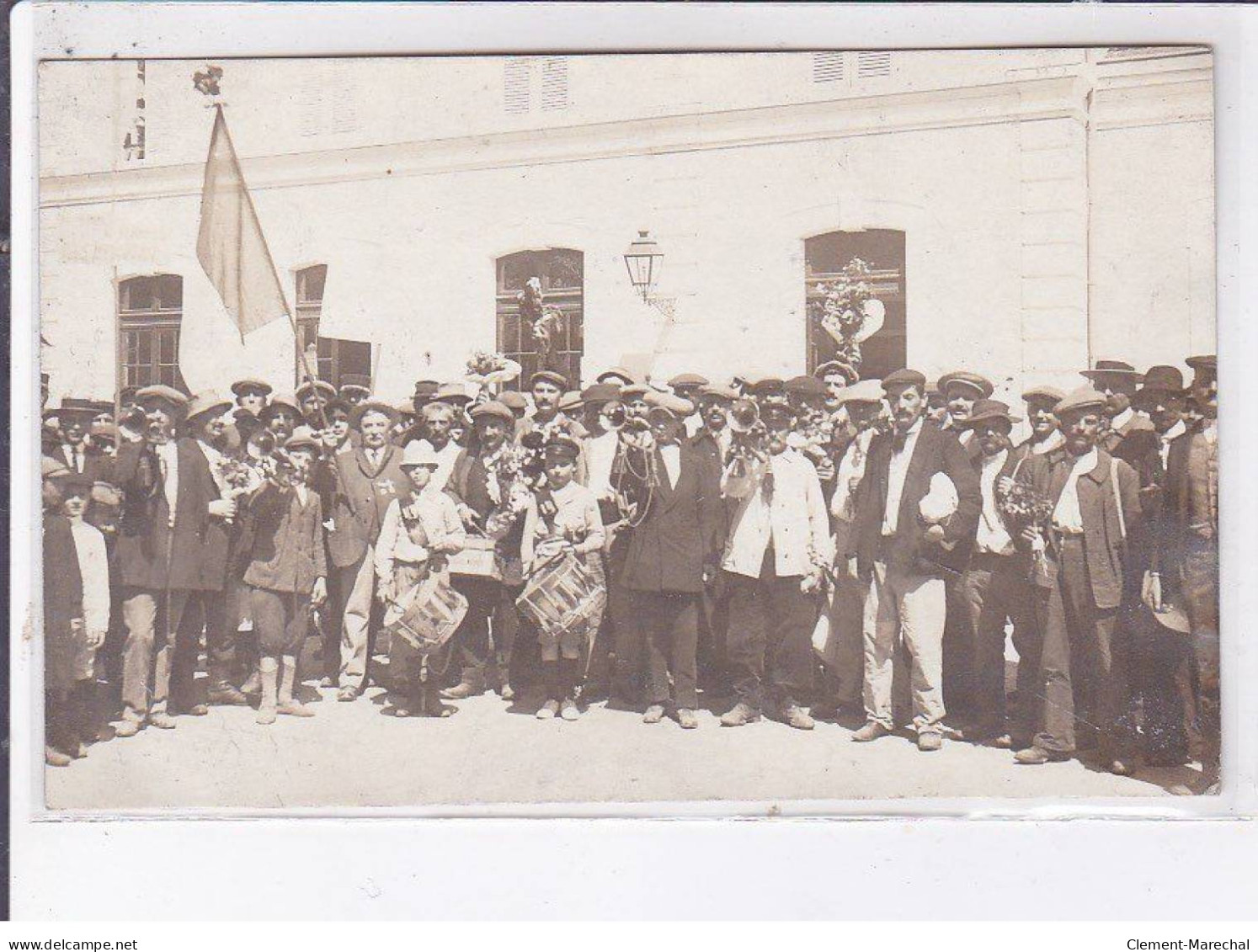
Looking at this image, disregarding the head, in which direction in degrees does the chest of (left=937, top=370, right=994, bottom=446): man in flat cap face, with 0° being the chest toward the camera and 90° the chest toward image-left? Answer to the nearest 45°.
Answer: approximately 0°

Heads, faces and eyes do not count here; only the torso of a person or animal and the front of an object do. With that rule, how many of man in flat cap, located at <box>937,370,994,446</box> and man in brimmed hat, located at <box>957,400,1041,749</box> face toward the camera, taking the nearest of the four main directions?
2

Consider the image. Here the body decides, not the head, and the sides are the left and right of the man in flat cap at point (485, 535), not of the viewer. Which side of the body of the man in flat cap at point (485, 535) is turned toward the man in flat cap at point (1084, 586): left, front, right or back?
left

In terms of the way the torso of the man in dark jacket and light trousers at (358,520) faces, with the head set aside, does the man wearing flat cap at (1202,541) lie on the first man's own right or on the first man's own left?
on the first man's own left
